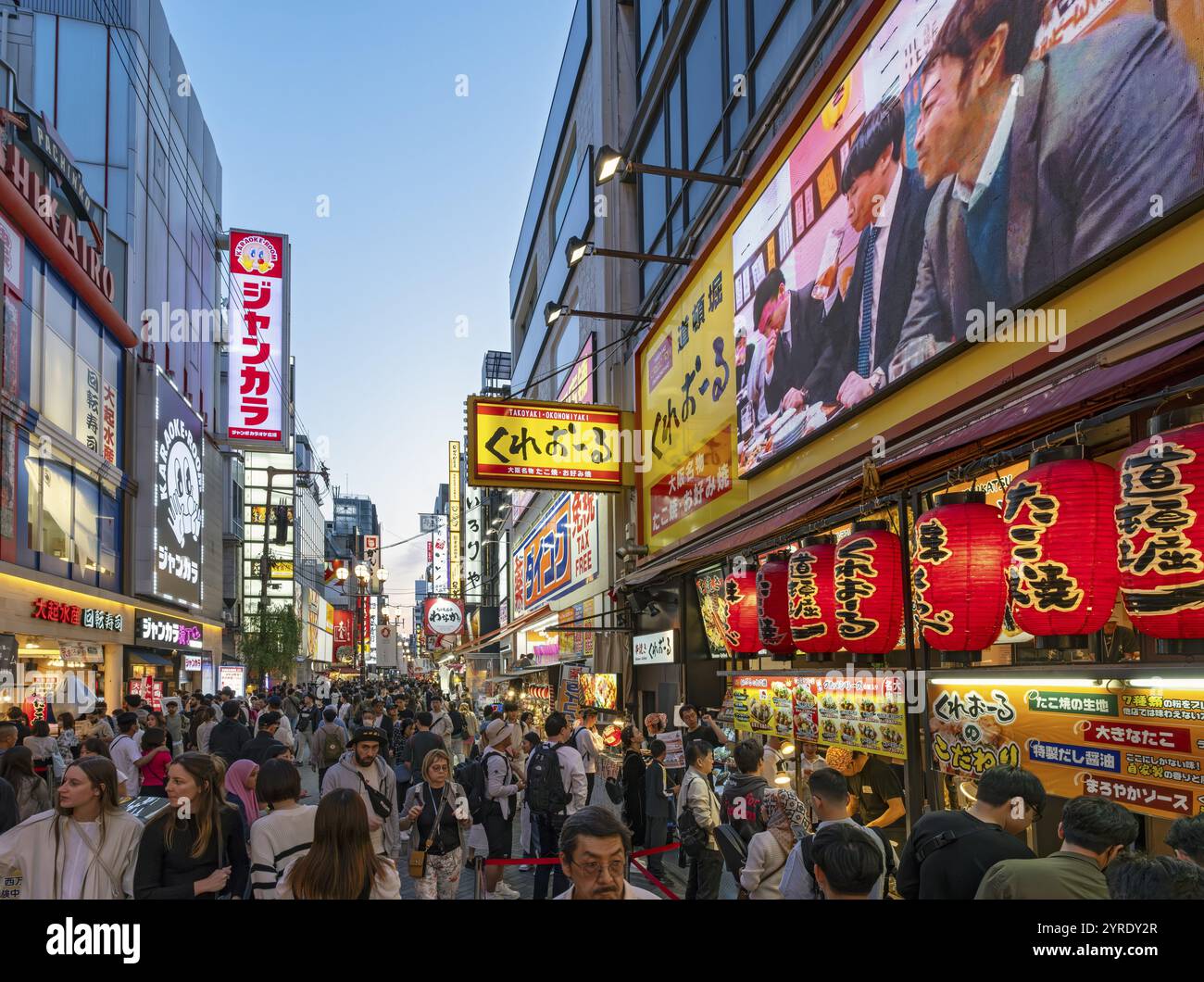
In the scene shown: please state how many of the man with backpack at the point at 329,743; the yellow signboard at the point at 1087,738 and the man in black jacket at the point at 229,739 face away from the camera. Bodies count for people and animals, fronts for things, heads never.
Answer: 2

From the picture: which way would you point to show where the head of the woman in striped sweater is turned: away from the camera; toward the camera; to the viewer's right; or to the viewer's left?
away from the camera

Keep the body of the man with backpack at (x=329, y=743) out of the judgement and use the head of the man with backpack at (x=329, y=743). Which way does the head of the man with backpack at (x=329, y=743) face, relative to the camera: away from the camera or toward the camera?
away from the camera

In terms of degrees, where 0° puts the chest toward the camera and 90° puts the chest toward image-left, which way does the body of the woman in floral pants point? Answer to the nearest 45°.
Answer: approximately 0°

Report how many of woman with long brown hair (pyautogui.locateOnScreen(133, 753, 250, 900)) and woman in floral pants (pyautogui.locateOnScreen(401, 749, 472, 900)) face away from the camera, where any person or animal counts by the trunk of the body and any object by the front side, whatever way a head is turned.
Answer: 0

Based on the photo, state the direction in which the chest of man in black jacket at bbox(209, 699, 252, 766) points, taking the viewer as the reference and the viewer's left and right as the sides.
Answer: facing away from the viewer

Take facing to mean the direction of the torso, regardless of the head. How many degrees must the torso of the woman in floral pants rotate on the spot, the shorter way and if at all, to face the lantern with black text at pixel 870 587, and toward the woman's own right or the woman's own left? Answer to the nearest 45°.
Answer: approximately 45° to the woman's own left

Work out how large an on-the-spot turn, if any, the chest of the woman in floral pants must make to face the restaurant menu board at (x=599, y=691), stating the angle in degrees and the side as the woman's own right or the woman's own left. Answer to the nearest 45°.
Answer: approximately 180°

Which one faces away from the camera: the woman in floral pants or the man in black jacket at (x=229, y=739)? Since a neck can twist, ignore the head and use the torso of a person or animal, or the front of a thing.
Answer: the man in black jacket

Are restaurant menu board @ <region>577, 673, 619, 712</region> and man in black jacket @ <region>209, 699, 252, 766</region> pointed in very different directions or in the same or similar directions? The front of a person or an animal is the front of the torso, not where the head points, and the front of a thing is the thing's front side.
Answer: very different directions
